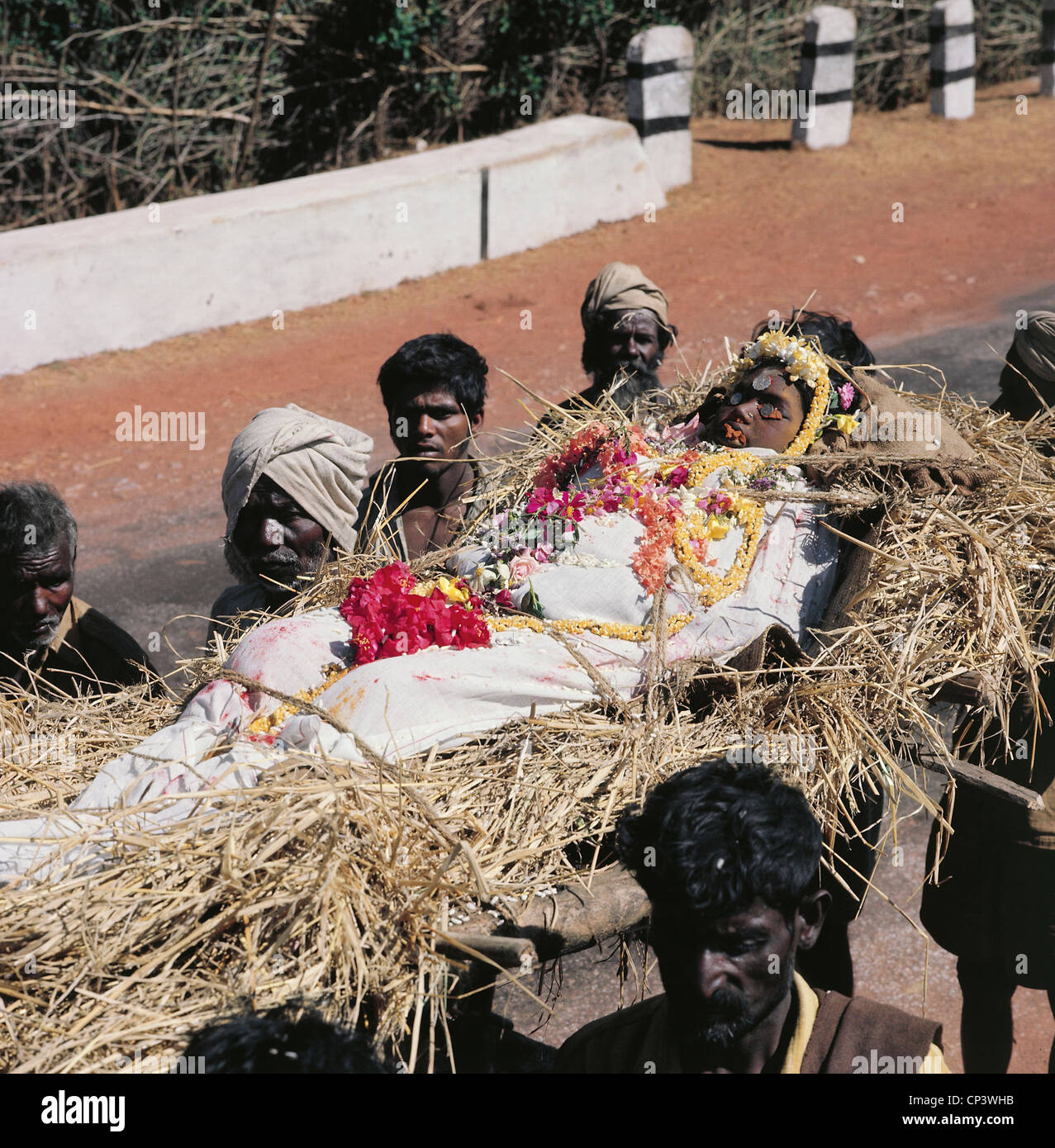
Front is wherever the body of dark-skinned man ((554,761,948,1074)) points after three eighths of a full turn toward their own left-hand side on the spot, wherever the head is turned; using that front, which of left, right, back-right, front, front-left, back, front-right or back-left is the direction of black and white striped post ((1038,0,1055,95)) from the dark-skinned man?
left

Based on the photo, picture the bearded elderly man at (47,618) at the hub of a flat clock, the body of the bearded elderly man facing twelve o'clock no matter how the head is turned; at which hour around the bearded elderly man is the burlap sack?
The burlap sack is roughly at 8 o'clock from the bearded elderly man.

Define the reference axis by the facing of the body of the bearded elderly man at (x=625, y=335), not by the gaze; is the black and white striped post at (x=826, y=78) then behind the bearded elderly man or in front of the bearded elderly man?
behind

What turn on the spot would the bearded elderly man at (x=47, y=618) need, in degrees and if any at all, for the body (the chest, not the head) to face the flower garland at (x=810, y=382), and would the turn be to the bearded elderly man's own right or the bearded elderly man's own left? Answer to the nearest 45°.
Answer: approximately 135° to the bearded elderly man's own left

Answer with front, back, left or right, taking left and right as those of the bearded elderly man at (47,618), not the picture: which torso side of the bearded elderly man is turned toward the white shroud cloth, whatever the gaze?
left
